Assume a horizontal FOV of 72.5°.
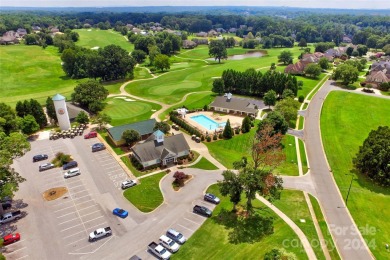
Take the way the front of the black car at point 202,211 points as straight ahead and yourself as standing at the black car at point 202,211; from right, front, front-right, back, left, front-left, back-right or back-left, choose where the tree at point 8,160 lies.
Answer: back-right

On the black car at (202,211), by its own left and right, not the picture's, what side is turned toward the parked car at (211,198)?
left

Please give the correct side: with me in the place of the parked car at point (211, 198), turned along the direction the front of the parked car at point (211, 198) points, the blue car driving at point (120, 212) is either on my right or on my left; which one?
on my right

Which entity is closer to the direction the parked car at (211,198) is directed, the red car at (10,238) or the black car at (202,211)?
the black car
